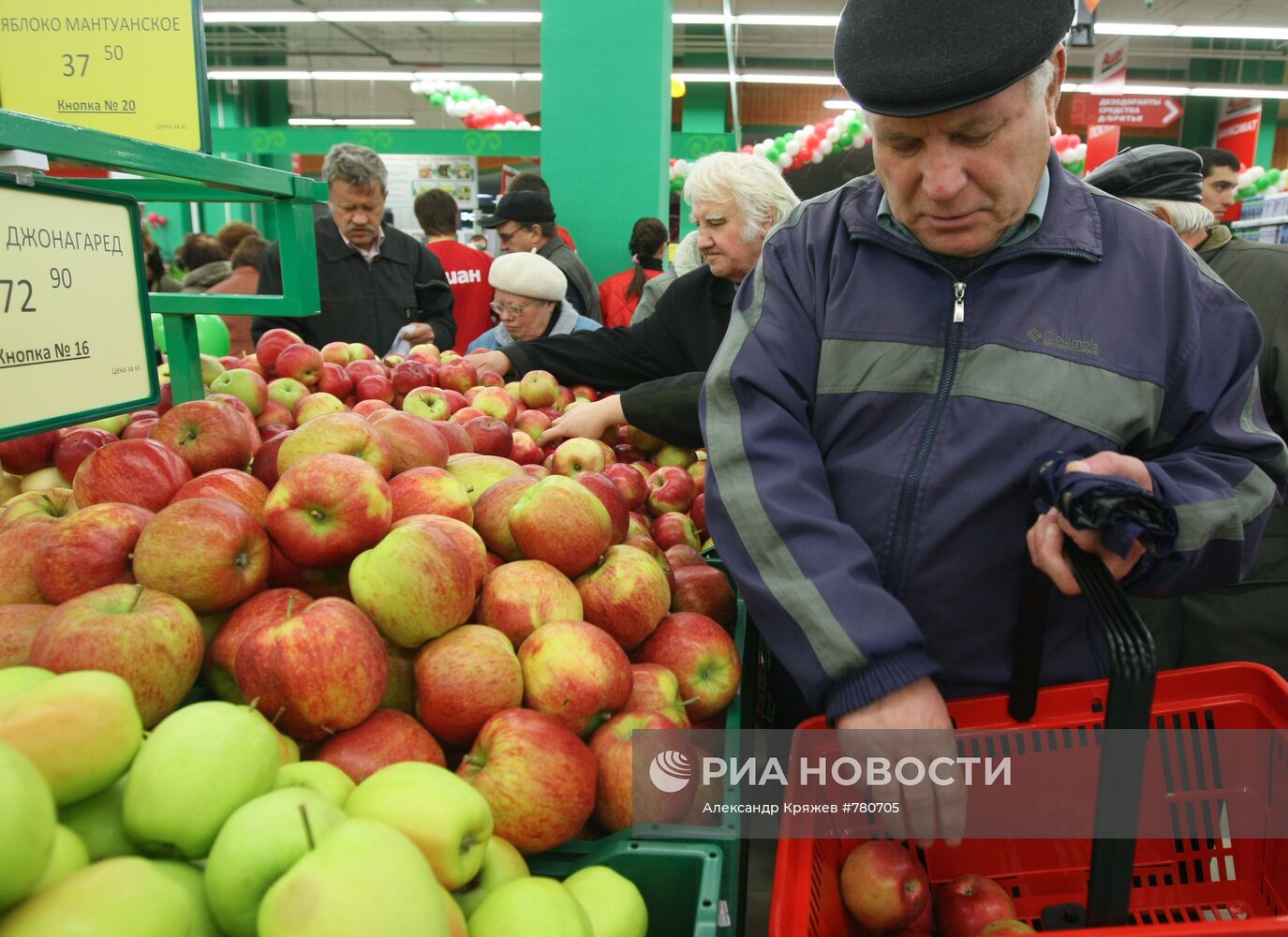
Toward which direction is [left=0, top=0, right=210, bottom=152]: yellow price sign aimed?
toward the camera

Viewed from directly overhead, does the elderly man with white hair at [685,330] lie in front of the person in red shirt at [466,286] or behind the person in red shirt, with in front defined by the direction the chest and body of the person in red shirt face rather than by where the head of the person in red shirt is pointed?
behind

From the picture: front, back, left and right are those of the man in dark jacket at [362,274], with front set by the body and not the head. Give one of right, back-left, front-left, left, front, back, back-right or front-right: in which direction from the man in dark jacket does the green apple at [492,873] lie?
front

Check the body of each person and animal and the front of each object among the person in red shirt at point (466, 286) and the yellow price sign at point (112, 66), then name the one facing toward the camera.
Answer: the yellow price sign

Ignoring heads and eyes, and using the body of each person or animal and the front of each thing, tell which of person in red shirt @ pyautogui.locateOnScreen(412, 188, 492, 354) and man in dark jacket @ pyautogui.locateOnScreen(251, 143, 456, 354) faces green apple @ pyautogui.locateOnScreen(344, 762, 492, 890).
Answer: the man in dark jacket

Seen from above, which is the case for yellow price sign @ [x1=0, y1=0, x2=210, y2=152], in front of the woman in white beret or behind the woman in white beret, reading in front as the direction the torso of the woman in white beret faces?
in front

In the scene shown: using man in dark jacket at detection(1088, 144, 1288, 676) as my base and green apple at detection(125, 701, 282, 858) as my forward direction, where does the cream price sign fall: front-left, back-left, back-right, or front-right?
front-right

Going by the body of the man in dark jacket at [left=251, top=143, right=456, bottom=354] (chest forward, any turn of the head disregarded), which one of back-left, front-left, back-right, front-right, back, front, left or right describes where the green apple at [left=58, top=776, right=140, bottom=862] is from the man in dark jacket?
front

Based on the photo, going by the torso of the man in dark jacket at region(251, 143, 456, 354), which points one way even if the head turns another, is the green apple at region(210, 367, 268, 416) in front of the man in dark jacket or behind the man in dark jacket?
in front

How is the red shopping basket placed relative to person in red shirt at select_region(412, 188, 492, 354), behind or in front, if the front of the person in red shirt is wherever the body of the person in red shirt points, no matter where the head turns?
behind

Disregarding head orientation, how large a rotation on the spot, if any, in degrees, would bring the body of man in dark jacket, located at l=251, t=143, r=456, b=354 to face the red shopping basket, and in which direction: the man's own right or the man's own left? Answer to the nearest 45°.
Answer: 0° — they already face it

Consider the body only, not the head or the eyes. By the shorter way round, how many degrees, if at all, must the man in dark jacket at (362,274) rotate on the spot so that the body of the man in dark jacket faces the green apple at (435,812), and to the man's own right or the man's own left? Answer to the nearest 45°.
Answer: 0° — they already face it

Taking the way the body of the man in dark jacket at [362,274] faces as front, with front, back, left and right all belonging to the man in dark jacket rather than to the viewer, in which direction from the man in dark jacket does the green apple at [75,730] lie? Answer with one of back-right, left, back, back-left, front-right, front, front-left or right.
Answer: front

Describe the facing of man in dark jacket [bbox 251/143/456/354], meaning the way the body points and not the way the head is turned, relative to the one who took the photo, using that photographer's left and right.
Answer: facing the viewer

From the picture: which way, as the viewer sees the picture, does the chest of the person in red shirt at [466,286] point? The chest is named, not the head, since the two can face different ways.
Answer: away from the camera

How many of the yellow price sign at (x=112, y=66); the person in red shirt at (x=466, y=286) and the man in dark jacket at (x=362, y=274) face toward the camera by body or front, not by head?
2

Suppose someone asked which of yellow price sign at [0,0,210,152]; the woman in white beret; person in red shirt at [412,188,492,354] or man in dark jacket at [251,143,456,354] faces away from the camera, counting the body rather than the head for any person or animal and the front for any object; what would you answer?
the person in red shirt

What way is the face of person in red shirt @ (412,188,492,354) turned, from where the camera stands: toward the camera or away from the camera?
away from the camera
